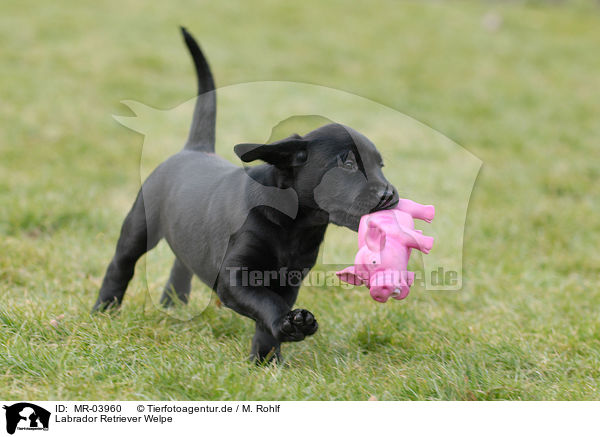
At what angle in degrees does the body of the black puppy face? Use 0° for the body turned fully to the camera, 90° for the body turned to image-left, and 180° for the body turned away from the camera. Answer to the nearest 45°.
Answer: approximately 315°
